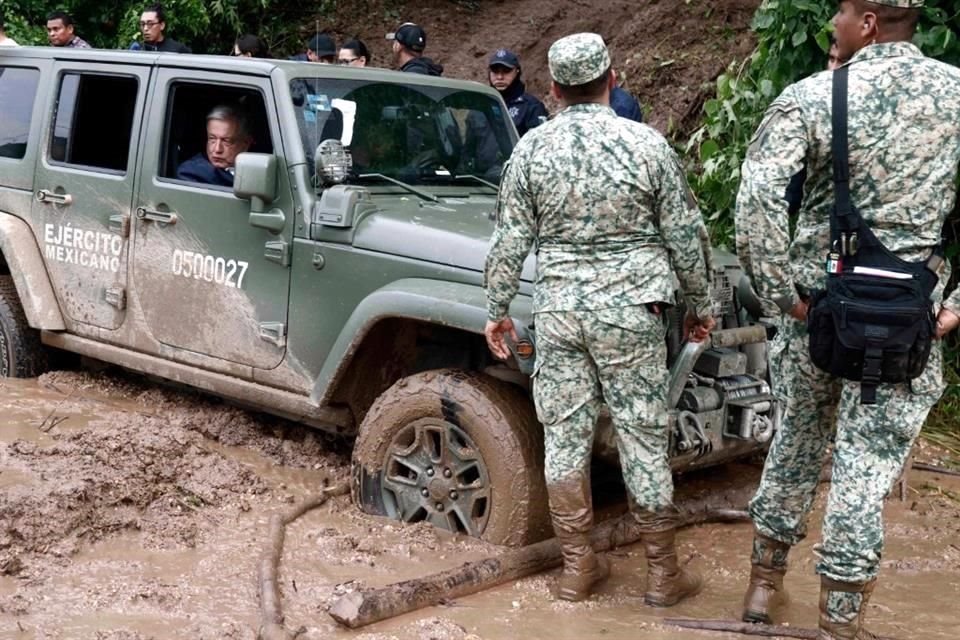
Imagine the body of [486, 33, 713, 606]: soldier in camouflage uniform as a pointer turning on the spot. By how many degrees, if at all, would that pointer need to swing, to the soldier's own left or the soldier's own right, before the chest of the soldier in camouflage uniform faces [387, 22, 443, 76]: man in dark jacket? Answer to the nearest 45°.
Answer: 0° — they already face them

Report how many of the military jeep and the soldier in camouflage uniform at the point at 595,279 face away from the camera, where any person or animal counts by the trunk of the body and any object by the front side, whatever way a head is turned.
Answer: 1

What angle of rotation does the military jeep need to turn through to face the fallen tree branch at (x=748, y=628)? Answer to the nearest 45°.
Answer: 0° — it already faces it

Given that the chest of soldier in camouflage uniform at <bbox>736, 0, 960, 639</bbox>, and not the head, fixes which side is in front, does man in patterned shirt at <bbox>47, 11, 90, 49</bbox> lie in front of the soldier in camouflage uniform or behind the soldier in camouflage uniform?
in front

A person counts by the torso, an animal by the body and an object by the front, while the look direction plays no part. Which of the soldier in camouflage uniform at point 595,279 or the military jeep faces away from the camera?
the soldier in camouflage uniform

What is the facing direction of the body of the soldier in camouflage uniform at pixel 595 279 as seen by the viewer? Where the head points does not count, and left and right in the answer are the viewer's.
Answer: facing away from the viewer

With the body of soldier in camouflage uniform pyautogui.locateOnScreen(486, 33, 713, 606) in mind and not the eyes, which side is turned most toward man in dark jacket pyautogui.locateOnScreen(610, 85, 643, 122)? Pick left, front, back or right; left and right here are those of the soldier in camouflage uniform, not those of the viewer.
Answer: front

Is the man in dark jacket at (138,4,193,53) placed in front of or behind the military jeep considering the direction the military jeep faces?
behind

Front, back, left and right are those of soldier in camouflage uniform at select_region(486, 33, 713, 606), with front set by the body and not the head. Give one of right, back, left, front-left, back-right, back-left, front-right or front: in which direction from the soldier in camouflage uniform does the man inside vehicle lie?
front-left

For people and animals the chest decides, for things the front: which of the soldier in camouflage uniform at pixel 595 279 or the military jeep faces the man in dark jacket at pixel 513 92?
the soldier in camouflage uniform

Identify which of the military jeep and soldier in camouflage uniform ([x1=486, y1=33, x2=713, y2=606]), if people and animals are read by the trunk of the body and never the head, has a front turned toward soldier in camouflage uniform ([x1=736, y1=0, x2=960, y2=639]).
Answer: the military jeep

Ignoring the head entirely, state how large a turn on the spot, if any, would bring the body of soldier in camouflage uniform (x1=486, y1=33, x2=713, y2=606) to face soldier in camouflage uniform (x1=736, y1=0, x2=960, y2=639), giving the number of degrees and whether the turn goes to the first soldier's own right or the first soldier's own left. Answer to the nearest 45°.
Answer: approximately 135° to the first soldier's own right

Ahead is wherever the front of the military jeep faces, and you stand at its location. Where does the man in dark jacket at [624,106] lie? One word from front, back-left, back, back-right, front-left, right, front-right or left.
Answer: left

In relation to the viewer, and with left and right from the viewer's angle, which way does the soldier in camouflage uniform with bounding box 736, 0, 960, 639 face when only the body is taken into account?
facing away from the viewer and to the left of the viewer

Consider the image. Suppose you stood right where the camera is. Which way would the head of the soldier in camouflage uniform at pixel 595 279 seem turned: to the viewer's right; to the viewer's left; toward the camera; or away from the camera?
away from the camera

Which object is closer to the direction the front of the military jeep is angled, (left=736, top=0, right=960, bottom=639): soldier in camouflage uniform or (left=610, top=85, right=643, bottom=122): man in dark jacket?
the soldier in camouflage uniform

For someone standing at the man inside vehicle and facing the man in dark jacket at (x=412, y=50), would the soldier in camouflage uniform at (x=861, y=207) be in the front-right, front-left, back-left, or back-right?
back-right
